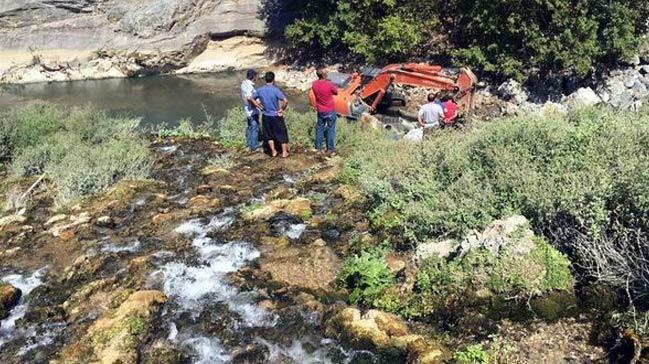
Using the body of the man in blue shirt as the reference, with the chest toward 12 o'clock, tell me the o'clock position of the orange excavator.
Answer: The orange excavator is roughly at 1 o'clock from the man in blue shirt.

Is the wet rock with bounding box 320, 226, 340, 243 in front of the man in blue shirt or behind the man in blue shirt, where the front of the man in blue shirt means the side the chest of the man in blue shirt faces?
behind

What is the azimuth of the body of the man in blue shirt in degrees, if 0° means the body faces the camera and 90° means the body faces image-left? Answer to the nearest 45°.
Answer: approximately 180°

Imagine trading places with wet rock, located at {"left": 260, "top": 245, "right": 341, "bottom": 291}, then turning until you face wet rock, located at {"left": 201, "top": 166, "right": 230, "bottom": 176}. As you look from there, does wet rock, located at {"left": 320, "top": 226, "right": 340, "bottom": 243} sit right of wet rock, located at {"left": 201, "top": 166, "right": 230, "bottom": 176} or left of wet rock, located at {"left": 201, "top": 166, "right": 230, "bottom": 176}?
right

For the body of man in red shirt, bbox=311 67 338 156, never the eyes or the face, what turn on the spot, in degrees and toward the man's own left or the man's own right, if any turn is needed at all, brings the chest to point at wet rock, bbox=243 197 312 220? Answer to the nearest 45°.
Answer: approximately 180°

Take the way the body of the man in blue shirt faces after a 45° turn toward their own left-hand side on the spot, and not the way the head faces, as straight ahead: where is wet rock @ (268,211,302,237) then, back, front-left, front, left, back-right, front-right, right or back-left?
back-left

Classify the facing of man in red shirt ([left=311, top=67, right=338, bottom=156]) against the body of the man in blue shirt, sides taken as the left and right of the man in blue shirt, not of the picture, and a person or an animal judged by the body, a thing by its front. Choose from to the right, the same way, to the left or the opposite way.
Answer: the same way

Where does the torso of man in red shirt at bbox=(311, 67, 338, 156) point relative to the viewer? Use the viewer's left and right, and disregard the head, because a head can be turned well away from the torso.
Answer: facing away from the viewer
